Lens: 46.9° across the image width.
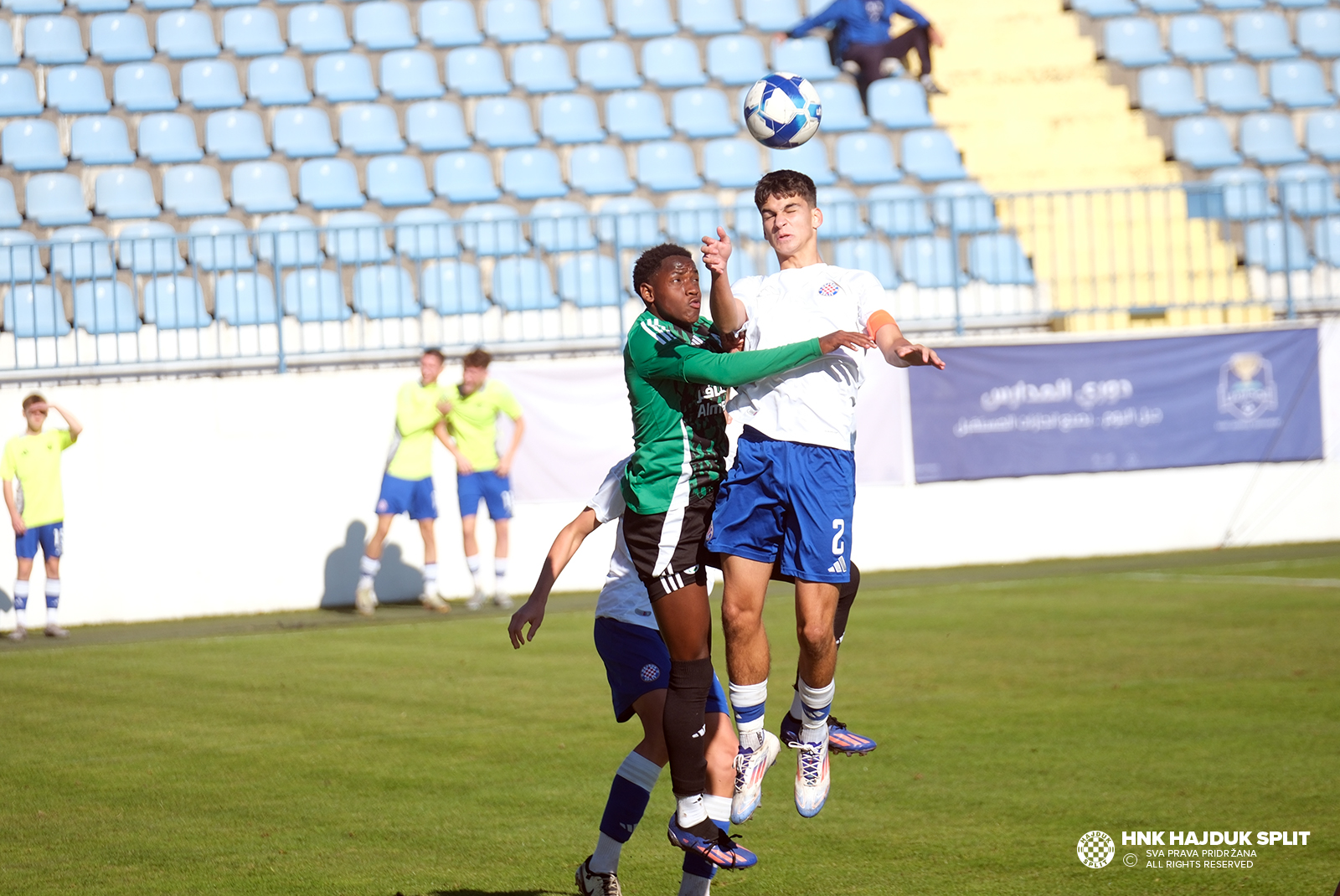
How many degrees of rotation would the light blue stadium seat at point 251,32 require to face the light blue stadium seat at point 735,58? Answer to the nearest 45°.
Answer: approximately 45° to its left

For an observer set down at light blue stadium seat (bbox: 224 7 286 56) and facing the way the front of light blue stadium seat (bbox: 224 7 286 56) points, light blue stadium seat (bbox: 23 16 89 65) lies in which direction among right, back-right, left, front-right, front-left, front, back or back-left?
back-right

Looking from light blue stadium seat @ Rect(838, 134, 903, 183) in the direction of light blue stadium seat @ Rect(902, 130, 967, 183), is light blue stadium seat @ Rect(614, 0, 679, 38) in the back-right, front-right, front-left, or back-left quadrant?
back-left

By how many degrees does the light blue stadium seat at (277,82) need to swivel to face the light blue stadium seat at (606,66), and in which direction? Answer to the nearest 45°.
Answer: approximately 45° to its left

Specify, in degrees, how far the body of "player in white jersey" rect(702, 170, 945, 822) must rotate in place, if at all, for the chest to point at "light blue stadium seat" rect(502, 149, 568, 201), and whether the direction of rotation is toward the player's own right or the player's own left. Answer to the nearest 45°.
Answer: approximately 180°

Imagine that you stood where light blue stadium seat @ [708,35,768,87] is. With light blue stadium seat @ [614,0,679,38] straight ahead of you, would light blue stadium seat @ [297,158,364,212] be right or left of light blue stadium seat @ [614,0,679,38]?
left

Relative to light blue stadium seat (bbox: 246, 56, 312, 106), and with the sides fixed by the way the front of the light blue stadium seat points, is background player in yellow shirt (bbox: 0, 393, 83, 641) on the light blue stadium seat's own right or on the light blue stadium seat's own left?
on the light blue stadium seat's own right

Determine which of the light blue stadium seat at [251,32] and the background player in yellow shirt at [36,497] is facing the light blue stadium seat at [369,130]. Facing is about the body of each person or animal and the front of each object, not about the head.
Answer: the light blue stadium seat at [251,32]

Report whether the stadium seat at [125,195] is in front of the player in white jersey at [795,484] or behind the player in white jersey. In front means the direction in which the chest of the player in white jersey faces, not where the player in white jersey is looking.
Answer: behind

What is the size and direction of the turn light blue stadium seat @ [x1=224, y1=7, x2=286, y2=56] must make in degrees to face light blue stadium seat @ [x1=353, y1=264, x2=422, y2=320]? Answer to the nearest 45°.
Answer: approximately 45° to its right

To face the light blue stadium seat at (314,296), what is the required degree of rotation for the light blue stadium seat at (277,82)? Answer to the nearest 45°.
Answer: approximately 45° to its right

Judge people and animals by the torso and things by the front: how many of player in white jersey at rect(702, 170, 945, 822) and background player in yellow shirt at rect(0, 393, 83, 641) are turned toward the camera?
2

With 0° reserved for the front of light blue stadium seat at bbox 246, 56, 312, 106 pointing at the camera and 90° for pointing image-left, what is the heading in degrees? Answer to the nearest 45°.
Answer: approximately 315°

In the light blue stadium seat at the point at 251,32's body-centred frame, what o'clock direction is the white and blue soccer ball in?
The white and blue soccer ball is roughly at 1 o'clock from the light blue stadium seat.

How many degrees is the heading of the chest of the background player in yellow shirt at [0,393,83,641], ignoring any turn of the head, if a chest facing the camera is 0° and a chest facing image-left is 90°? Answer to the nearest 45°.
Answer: approximately 0°
